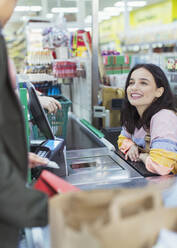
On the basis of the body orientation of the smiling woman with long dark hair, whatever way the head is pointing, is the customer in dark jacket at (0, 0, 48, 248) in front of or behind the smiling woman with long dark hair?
in front

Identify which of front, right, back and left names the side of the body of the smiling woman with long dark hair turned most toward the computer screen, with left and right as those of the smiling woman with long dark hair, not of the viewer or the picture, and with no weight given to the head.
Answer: front

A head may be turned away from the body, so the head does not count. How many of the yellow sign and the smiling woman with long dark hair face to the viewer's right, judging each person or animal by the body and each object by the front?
0

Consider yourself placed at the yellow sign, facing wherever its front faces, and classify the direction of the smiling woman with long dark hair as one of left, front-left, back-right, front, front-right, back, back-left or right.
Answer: front-left

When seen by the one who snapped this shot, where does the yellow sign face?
facing the viewer and to the left of the viewer

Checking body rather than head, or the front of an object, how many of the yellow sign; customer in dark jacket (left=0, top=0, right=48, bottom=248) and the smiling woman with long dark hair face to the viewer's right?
1

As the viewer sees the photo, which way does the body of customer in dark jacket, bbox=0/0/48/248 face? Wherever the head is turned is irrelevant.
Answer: to the viewer's right

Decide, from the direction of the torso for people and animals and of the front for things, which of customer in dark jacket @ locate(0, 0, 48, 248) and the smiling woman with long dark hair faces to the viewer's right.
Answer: the customer in dark jacket

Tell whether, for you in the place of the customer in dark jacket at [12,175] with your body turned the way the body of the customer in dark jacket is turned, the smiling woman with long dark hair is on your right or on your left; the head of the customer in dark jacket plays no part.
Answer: on your left

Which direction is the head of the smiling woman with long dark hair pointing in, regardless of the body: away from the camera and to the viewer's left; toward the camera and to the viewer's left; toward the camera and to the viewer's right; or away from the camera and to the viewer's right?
toward the camera and to the viewer's left
